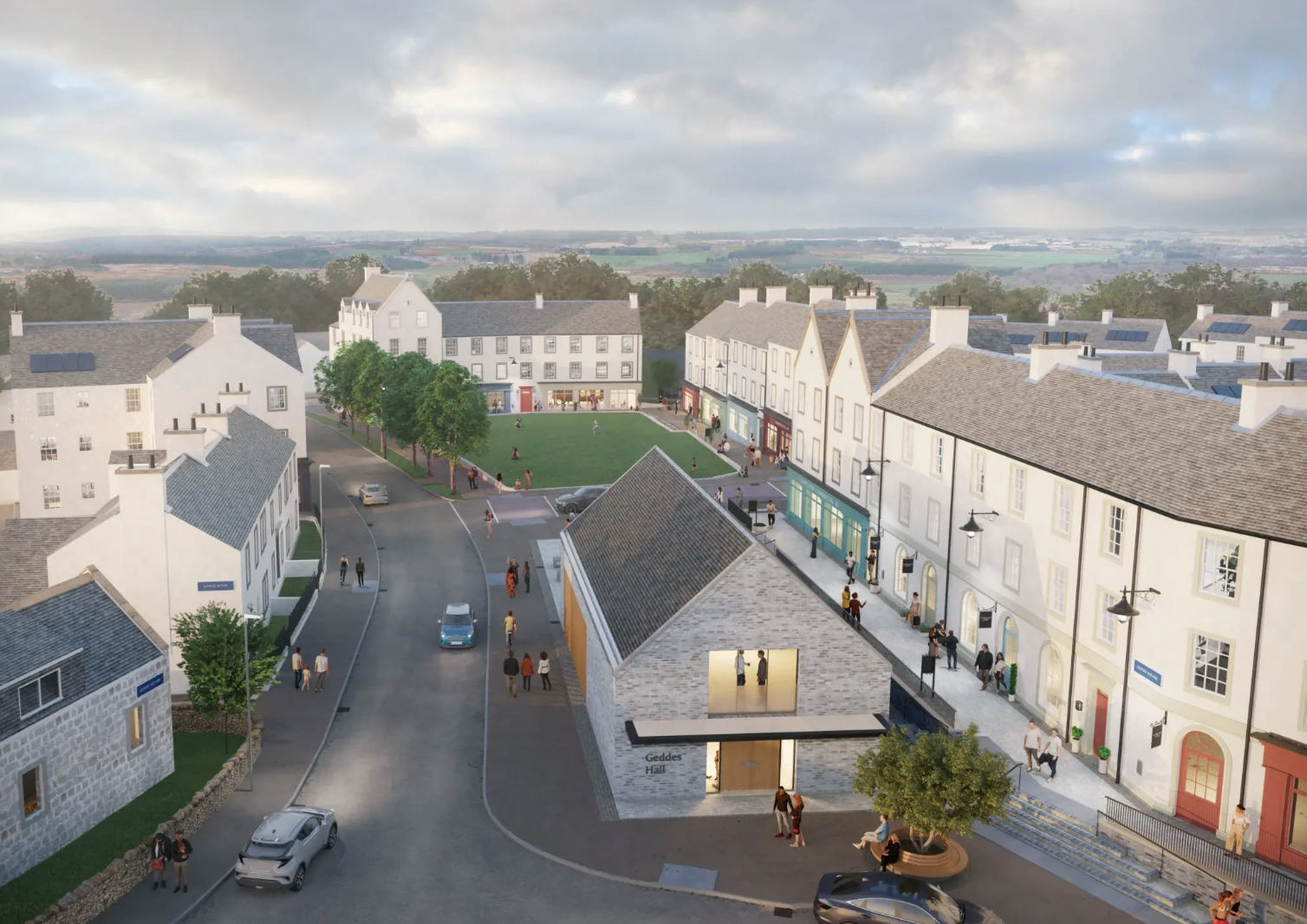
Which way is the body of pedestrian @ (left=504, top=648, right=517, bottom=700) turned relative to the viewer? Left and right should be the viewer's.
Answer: facing away from the viewer

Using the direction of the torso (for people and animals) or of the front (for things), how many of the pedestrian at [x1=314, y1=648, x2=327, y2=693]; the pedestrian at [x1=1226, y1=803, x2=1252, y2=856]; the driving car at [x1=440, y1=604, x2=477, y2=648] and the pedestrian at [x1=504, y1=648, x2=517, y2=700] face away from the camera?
2

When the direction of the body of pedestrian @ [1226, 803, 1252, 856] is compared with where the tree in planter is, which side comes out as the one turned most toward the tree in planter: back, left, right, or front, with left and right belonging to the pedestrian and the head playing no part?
front

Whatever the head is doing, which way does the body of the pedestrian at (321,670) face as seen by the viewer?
away from the camera

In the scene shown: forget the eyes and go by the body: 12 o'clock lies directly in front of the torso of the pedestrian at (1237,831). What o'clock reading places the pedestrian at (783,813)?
the pedestrian at (783,813) is roughly at 1 o'clock from the pedestrian at (1237,831).

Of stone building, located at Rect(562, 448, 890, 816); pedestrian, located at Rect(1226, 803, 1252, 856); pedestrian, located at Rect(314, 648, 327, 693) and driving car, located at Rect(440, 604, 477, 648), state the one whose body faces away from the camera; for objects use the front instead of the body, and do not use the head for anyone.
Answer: pedestrian, located at Rect(314, 648, 327, 693)

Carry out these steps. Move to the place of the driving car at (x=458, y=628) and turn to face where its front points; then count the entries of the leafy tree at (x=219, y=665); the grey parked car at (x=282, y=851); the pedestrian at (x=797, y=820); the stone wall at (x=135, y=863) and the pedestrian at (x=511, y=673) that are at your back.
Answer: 0

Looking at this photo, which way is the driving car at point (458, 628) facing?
toward the camera

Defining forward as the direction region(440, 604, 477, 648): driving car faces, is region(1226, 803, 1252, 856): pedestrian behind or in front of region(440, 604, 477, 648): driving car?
in front

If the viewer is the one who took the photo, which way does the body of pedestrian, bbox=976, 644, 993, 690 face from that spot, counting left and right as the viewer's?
facing the viewer

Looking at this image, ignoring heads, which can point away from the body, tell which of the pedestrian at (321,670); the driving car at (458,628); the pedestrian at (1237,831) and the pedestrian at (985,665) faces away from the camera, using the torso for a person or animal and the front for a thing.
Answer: the pedestrian at (321,670)

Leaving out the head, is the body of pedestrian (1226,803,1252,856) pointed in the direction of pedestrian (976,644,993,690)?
no

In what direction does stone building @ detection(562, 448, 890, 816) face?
toward the camera

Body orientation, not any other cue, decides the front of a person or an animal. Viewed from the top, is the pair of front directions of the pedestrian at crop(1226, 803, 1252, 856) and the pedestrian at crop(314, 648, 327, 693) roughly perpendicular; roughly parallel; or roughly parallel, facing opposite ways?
roughly perpendicular

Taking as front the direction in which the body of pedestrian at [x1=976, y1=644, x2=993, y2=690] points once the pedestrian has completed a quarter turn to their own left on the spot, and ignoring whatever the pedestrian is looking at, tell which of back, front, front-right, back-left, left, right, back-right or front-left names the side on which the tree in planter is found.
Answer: right

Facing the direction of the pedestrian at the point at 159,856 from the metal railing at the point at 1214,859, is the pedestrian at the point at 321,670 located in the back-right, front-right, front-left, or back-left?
front-right

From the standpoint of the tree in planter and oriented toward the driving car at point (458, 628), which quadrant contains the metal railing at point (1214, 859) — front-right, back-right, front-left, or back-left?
back-right

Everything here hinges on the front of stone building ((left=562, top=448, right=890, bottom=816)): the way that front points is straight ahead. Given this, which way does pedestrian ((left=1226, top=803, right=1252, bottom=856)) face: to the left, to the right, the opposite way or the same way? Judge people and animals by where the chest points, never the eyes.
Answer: to the right

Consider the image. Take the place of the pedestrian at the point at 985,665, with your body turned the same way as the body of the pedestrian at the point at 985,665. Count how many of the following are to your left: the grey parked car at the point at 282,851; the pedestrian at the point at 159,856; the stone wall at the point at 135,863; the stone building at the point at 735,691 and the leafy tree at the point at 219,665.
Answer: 0
